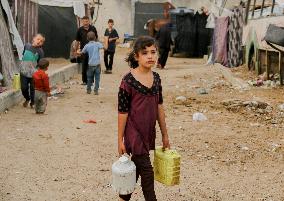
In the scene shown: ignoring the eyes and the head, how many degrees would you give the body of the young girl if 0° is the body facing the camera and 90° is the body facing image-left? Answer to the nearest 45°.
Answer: approximately 315°

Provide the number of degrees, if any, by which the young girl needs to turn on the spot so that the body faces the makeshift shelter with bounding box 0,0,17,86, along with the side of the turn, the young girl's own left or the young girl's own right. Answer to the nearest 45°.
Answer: approximately 180°

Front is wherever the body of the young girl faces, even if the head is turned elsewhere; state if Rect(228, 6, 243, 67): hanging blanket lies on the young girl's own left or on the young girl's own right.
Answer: on the young girl's own left

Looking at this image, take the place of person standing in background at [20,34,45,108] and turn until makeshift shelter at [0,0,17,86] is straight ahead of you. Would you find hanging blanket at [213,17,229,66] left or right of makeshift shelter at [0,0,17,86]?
right
